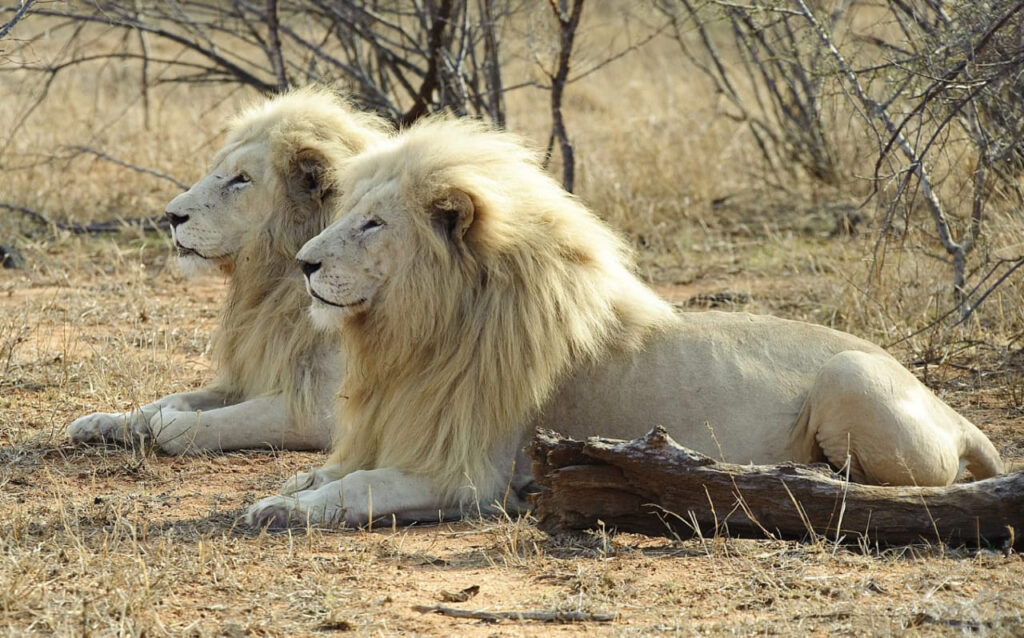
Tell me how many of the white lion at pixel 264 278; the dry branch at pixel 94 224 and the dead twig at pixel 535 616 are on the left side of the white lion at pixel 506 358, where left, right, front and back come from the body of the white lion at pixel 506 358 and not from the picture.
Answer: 1

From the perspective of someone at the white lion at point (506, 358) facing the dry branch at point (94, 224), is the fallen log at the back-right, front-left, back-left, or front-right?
back-right

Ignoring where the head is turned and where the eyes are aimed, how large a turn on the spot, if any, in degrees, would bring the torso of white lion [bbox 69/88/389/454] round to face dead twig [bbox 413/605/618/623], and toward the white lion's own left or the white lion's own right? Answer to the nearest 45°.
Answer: approximately 90° to the white lion's own left

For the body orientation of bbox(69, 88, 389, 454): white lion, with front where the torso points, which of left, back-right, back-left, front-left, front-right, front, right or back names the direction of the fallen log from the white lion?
back-left

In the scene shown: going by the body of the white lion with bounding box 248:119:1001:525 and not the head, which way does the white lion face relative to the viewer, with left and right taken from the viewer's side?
facing to the left of the viewer

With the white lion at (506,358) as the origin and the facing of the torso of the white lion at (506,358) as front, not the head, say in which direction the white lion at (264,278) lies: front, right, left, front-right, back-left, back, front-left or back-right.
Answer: front-right

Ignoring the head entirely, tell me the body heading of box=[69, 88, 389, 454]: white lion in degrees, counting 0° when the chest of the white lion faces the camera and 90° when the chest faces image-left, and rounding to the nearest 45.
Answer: approximately 90°

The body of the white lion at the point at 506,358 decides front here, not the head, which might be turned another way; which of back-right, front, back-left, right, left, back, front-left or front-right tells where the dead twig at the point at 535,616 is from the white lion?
left

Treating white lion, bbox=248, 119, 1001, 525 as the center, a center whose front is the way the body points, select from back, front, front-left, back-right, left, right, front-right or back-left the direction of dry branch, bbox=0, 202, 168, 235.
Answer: front-right

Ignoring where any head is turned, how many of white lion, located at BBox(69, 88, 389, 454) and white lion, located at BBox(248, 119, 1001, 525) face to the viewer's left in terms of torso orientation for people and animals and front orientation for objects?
2
